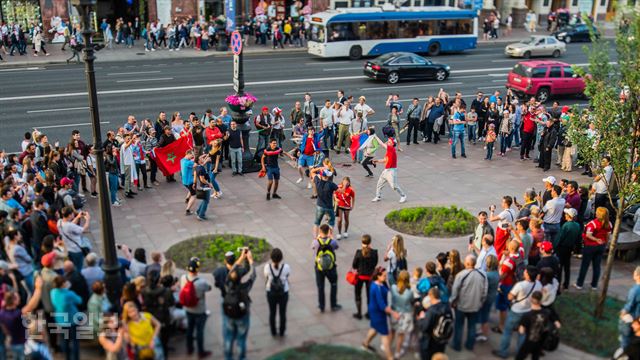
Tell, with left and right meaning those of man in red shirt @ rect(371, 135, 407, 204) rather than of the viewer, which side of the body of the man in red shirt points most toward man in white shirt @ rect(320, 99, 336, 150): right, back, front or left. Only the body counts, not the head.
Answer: right

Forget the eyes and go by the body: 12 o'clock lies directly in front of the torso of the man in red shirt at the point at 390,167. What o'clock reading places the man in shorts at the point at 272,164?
The man in shorts is roughly at 12 o'clock from the man in red shirt.

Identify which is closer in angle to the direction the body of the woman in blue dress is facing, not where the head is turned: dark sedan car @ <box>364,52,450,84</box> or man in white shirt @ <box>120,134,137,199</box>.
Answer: the dark sedan car

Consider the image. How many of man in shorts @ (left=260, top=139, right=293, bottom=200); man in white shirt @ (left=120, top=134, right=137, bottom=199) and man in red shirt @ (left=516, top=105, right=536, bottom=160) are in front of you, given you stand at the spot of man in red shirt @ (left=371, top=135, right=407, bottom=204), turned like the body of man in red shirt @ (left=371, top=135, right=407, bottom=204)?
2

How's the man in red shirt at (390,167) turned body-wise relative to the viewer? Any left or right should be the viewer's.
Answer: facing to the left of the viewer

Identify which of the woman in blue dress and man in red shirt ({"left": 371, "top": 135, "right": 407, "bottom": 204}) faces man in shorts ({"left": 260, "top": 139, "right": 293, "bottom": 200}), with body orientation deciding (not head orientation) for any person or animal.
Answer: the man in red shirt

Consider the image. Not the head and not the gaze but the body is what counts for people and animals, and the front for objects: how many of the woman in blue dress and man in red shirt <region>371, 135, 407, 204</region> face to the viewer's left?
1
